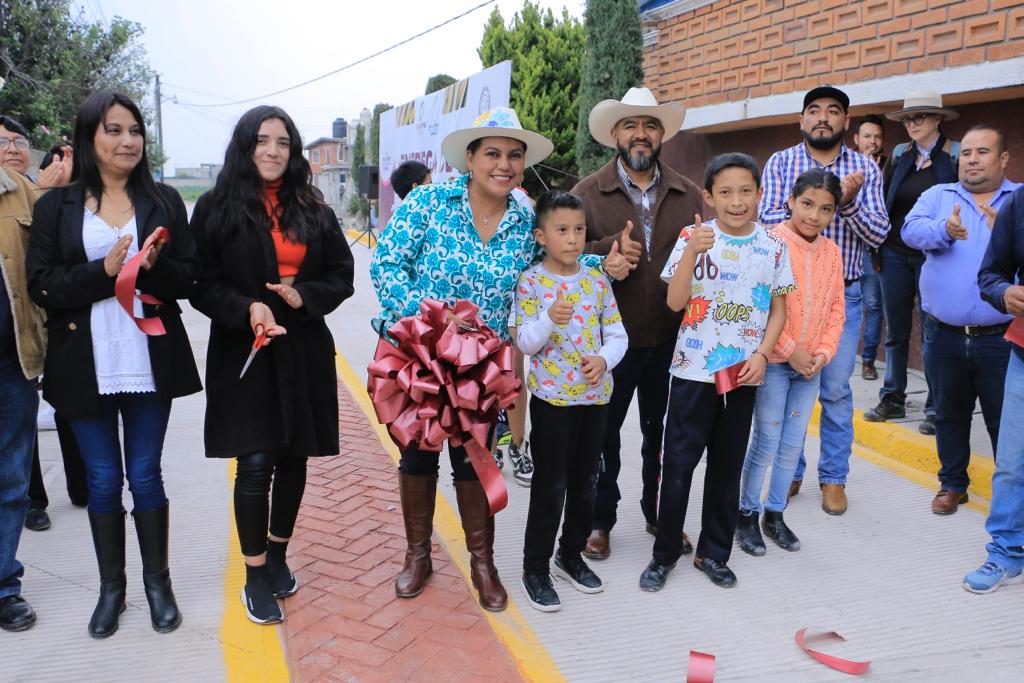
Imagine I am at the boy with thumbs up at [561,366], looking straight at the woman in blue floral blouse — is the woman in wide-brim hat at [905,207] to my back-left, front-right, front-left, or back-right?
back-right

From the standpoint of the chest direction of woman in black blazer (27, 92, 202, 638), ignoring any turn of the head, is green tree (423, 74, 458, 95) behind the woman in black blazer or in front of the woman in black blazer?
behind

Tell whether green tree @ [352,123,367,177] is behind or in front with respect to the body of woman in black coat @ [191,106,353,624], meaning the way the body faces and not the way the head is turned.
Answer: behind

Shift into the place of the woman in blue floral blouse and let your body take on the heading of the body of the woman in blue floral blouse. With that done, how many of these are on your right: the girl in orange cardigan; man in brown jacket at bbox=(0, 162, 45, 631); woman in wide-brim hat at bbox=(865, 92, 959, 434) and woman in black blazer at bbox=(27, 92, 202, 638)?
2

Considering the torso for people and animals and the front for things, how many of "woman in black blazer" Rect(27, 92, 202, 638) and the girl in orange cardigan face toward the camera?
2

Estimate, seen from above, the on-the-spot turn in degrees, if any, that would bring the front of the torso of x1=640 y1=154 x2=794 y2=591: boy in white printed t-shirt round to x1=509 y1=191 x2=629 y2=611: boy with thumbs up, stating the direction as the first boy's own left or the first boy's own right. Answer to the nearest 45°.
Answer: approximately 45° to the first boy's own right

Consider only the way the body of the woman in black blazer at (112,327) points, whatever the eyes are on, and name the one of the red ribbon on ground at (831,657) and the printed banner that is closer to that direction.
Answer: the red ribbon on ground
